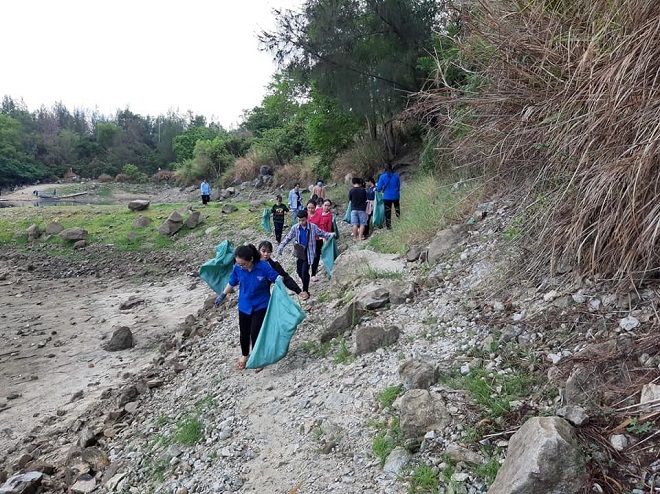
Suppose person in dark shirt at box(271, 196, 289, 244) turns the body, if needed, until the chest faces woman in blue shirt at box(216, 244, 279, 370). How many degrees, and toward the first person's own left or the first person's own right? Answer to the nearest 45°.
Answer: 0° — they already face them

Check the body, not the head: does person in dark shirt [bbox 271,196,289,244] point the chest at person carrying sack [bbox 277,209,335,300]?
yes

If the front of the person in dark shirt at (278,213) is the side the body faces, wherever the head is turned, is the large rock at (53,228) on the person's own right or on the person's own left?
on the person's own right

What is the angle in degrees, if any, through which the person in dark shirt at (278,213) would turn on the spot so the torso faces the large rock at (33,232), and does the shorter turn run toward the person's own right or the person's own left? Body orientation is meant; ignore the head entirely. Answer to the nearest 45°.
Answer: approximately 135° to the person's own right
